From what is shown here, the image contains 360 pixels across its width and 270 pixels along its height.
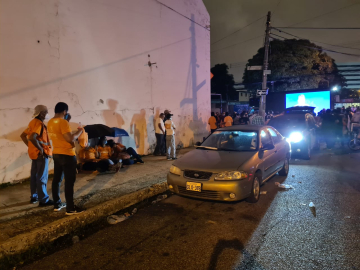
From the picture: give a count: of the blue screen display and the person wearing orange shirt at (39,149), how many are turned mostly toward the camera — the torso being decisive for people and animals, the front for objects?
1

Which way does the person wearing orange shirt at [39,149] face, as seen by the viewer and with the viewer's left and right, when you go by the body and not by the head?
facing to the right of the viewer

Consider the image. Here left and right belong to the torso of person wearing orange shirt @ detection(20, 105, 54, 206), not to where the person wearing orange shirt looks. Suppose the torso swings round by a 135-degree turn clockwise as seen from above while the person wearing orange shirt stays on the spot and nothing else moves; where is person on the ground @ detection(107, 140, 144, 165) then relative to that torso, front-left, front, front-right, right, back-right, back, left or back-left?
back

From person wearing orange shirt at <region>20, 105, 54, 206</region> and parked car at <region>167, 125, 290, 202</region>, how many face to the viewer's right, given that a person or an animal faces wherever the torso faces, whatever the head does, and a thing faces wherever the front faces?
1

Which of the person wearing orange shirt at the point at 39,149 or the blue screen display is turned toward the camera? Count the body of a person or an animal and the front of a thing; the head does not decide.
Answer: the blue screen display

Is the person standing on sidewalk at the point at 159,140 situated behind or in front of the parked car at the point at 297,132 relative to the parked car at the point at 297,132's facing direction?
in front

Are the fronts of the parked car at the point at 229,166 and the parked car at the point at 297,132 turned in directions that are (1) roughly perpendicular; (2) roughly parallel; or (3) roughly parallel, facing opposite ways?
roughly parallel

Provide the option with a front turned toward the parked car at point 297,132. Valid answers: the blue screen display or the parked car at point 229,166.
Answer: the blue screen display

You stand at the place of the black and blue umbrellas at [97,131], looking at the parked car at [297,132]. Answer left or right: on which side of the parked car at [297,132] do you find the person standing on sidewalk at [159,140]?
left

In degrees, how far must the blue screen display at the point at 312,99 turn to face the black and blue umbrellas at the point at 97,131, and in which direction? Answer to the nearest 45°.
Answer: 0° — it already faces it

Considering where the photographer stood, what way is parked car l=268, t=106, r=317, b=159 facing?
facing the viewer and to the left of the viewer

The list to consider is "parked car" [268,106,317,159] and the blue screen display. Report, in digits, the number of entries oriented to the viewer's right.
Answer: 0

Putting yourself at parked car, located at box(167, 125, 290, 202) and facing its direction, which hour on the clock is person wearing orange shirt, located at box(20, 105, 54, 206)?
The person wearing orange shirt is roughly at 1 o'clock from the parked car.

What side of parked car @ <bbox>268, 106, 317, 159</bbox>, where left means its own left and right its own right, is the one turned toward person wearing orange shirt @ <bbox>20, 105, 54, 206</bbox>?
front

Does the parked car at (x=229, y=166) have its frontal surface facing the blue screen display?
no

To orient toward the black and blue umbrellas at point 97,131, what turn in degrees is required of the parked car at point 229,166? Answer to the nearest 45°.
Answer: approximately 90° to its right

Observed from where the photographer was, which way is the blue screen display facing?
facing the viewer

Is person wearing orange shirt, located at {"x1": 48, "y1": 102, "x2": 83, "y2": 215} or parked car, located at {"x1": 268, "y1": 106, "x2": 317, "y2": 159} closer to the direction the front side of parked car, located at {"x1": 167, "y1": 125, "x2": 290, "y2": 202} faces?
the person wearing orange shirt

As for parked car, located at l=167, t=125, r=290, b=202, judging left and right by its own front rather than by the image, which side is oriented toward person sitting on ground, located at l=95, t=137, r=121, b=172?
right
